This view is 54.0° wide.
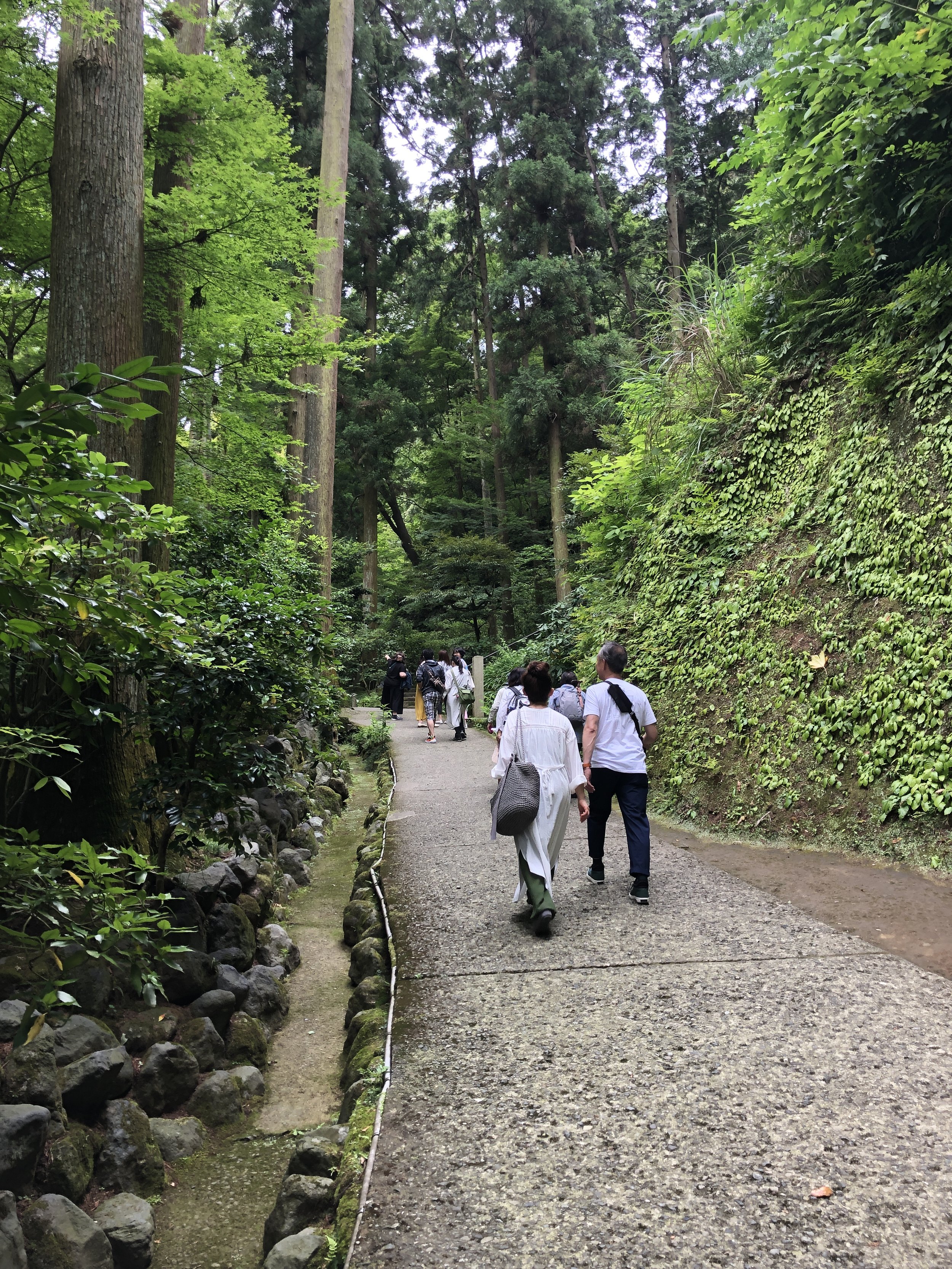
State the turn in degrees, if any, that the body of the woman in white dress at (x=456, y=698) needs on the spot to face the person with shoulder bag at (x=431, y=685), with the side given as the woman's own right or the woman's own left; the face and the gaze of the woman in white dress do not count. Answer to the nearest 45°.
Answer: approximately 45° to the woman's own left

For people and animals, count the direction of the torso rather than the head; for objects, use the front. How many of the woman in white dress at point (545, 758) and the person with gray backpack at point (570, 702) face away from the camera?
2

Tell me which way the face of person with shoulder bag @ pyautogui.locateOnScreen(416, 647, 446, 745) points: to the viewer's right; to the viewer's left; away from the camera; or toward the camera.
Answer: away from the camera

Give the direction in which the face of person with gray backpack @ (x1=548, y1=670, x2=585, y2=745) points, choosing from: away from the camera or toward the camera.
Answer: away from the camera

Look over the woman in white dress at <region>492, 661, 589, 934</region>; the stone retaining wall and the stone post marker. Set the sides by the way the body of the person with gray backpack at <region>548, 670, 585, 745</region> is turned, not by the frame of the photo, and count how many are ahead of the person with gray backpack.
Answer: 1

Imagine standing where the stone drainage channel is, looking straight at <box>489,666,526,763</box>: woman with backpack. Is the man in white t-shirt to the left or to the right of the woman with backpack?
right

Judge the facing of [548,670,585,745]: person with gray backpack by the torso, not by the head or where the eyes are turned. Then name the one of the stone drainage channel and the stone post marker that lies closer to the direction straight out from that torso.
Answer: the stone post marker

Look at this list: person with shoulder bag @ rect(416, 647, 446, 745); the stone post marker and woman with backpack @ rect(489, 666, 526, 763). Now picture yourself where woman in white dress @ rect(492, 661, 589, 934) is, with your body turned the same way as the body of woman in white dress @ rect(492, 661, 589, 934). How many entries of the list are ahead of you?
3

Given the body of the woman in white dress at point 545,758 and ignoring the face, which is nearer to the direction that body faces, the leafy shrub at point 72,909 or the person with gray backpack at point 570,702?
the person with gray backpack

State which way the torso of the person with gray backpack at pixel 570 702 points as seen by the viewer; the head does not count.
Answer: away from the camera

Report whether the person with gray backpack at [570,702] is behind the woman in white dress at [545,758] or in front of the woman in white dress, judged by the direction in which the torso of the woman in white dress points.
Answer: in front

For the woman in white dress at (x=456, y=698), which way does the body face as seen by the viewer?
away from the camera

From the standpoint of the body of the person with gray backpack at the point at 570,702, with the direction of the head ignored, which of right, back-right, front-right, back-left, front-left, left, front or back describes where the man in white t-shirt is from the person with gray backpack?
back

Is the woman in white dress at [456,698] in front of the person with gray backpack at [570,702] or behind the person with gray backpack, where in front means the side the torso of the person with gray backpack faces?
in front

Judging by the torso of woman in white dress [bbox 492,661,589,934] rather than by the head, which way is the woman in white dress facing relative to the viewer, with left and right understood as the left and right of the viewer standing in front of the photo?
facing away from the viewer
